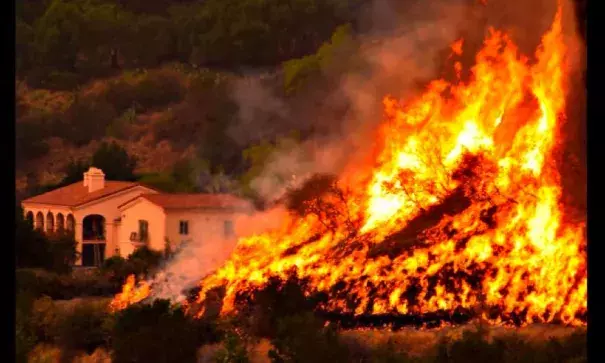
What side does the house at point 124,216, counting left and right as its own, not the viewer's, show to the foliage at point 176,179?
back

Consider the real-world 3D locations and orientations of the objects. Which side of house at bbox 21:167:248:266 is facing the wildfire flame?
left

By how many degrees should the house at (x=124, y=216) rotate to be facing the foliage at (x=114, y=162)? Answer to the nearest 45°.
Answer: approximately 135° to its right

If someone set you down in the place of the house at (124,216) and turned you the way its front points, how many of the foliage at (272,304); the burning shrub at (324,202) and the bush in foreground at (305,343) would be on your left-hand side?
3

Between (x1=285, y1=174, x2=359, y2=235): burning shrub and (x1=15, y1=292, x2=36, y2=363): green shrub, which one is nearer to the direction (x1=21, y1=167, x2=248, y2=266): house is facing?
the green shrub

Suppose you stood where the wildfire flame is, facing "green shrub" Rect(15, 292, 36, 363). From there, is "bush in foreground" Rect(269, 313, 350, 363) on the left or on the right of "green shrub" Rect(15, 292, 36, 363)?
left

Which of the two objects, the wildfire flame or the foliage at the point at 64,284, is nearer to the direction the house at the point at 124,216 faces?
the foliage

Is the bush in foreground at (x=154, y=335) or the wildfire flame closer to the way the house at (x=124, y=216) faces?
the bush in foreground

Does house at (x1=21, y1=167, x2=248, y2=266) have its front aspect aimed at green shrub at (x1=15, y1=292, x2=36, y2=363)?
yes

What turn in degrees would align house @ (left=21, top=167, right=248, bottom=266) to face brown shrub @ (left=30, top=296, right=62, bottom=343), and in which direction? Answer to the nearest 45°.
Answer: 0° — it already faces it

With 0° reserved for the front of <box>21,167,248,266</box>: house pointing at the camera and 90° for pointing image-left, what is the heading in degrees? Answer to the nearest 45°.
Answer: approximately 45°

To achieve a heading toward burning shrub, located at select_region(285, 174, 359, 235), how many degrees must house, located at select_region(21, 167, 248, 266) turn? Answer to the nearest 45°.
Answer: approximately 90° to its left

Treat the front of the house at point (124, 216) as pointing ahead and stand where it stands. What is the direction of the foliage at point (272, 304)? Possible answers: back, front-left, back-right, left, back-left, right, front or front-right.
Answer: left
